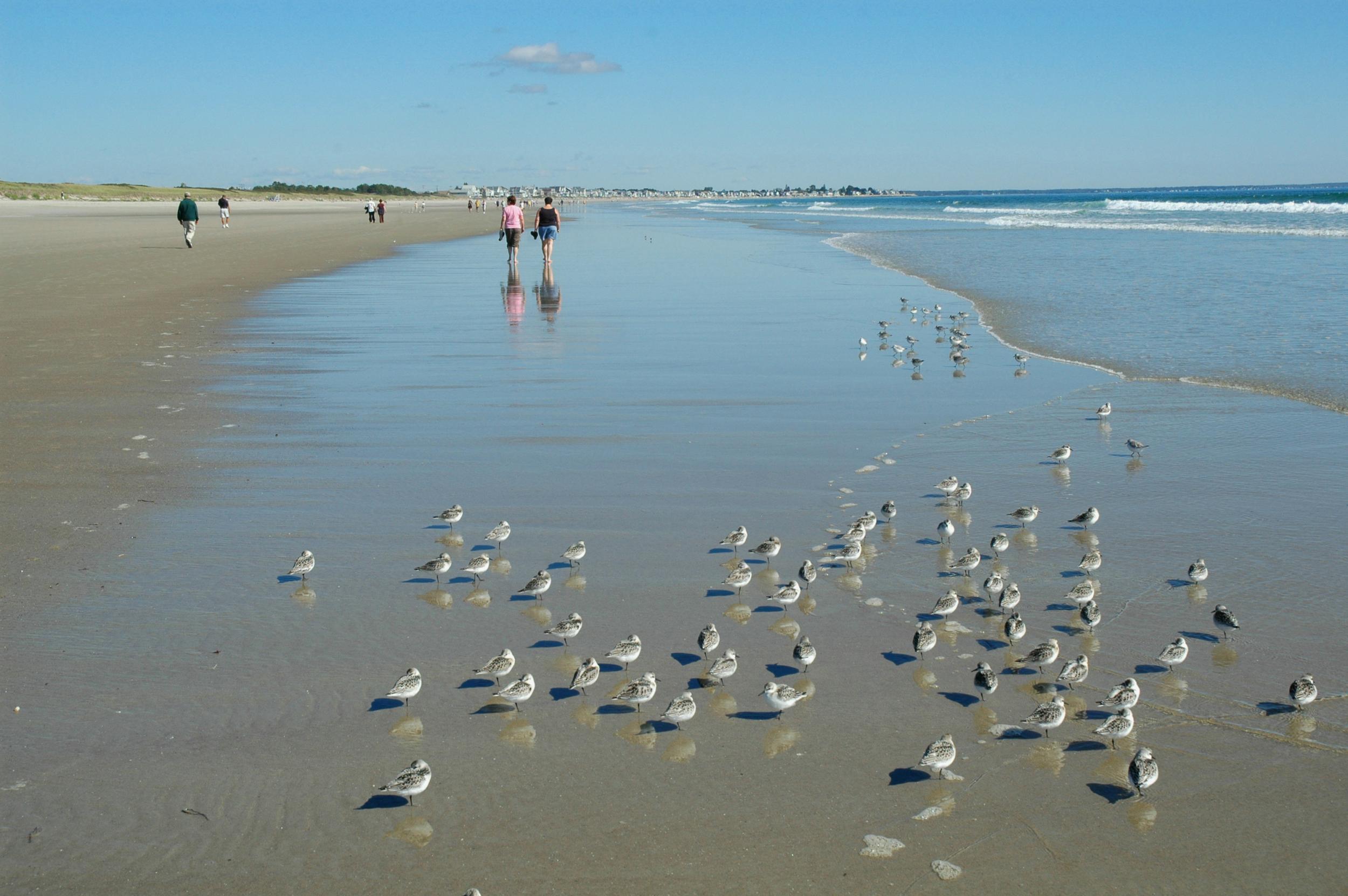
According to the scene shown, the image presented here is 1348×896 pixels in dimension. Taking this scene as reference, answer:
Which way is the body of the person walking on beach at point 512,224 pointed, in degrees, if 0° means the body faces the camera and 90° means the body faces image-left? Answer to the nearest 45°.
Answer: approximately 180°

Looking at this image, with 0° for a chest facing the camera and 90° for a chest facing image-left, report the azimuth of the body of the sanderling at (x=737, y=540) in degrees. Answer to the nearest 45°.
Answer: approximately 270°

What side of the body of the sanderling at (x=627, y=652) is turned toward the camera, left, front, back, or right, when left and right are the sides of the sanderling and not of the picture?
right

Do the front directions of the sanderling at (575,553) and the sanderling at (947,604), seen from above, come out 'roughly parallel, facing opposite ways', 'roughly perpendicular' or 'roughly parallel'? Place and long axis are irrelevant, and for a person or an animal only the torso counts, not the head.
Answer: roughly parallel

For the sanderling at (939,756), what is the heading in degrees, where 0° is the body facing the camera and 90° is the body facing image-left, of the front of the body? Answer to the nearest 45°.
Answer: approximately 270°

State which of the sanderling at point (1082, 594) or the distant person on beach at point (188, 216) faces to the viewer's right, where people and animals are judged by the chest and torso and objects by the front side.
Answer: the sanderling

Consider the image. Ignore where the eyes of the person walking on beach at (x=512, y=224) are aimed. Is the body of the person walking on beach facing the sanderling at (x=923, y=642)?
no

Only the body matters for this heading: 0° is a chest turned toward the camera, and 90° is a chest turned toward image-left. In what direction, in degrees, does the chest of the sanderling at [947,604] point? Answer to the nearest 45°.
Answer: approximately 270°

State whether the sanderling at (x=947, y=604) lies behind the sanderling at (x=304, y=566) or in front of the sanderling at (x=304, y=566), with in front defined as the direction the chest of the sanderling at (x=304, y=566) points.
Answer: in front

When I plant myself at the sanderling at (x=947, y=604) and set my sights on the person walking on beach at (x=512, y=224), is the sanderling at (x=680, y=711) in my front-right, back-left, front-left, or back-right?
back-left

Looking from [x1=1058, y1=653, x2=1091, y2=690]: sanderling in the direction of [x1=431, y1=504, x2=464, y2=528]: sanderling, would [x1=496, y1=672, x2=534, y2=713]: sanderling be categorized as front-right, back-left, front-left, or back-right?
front-left

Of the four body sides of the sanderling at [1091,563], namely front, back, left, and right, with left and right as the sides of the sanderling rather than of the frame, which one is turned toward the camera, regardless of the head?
right
